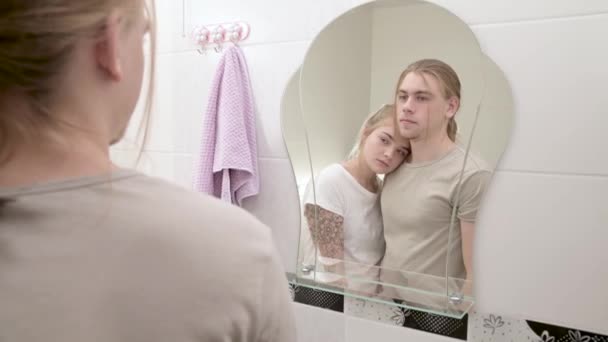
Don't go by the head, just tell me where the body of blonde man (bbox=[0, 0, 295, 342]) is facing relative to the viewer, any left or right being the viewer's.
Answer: facing away from the viewer and to the right of the viewer

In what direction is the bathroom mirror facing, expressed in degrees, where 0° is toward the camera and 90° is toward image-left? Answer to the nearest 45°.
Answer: approximately 45°

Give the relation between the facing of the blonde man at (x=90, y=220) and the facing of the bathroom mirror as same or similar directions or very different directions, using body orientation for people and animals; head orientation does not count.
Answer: very different directions

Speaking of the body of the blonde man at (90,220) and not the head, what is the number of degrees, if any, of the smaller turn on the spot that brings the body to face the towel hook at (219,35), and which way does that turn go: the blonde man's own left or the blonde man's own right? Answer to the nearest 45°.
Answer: approximately 45° to the blonde man's own left

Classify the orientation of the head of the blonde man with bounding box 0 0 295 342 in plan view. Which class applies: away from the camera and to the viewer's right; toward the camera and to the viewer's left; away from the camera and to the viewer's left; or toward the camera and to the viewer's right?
away from the camera and to the viewer's right

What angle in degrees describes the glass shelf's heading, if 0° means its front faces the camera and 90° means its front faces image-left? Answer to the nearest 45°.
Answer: approximately 45°
